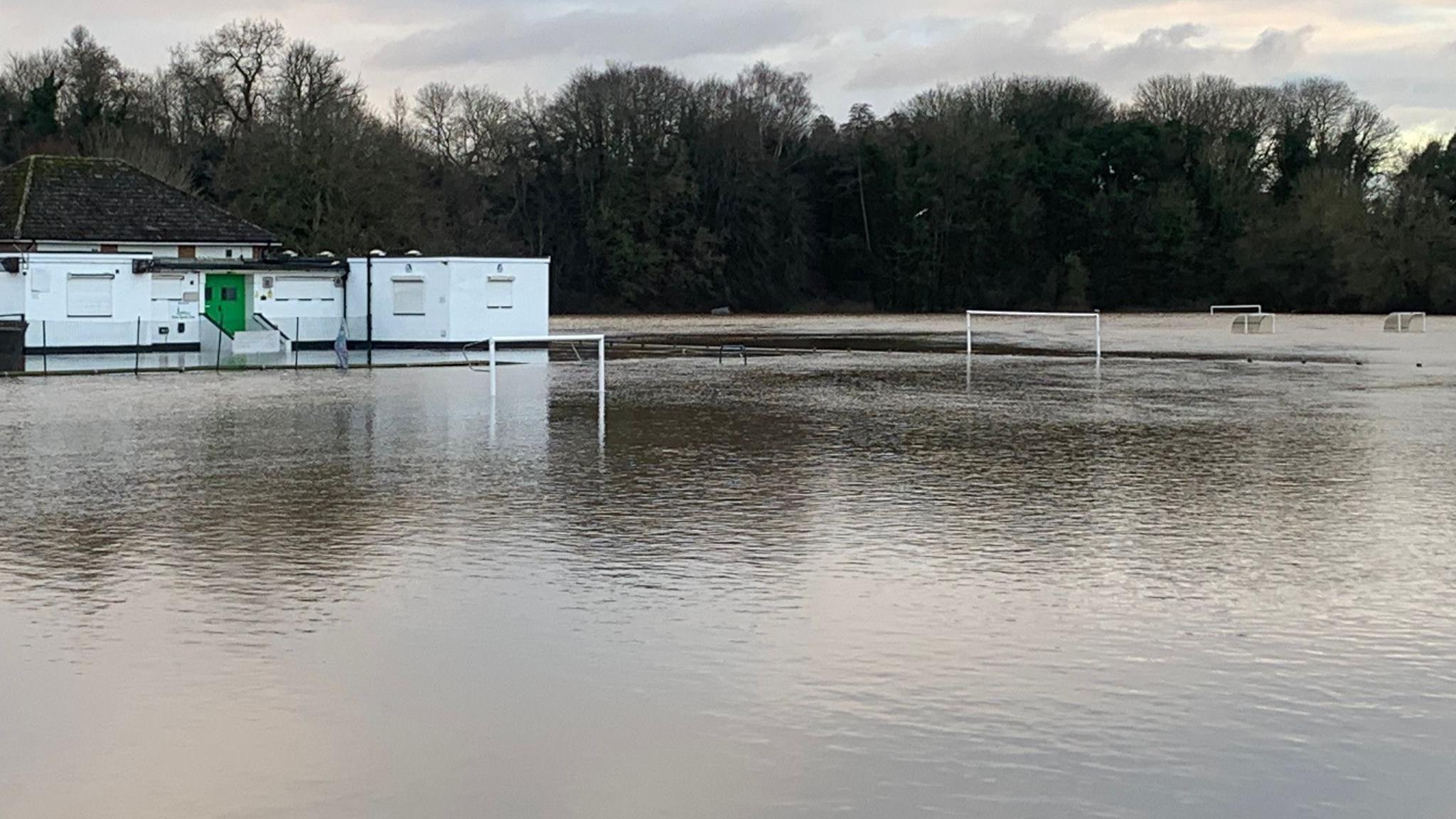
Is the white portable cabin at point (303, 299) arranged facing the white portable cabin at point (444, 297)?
no

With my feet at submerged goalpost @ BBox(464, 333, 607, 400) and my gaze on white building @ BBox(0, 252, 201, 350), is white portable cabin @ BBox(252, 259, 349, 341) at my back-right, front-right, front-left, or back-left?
front-right

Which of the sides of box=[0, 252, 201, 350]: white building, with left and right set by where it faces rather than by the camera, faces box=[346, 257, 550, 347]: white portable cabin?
left

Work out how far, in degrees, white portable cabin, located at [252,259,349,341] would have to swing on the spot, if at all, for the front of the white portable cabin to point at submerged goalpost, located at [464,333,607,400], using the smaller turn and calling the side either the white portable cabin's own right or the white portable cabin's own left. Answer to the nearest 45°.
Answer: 0° — it already faces it

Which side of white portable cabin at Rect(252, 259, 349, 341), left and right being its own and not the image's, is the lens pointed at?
front

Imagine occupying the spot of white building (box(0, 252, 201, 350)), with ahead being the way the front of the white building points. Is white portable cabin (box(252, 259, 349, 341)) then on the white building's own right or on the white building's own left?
on the white building's own left

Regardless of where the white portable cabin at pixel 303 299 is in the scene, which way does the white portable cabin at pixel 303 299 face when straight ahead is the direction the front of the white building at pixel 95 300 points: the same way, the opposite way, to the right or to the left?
the same way

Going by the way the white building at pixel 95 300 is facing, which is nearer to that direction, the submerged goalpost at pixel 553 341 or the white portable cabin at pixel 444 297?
the submerged goalpost

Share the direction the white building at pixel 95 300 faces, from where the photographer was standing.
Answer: facing the viewer

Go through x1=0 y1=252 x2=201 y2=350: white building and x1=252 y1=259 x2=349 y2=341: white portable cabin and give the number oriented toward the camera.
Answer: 2
